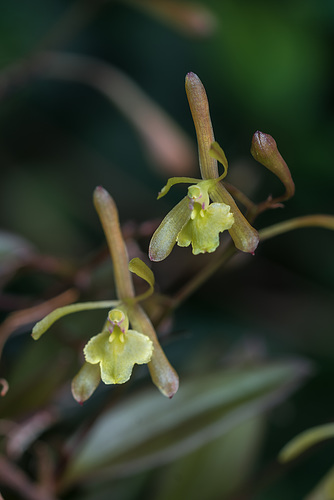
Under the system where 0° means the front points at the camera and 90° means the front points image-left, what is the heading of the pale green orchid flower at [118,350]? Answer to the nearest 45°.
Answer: approximately 0°
